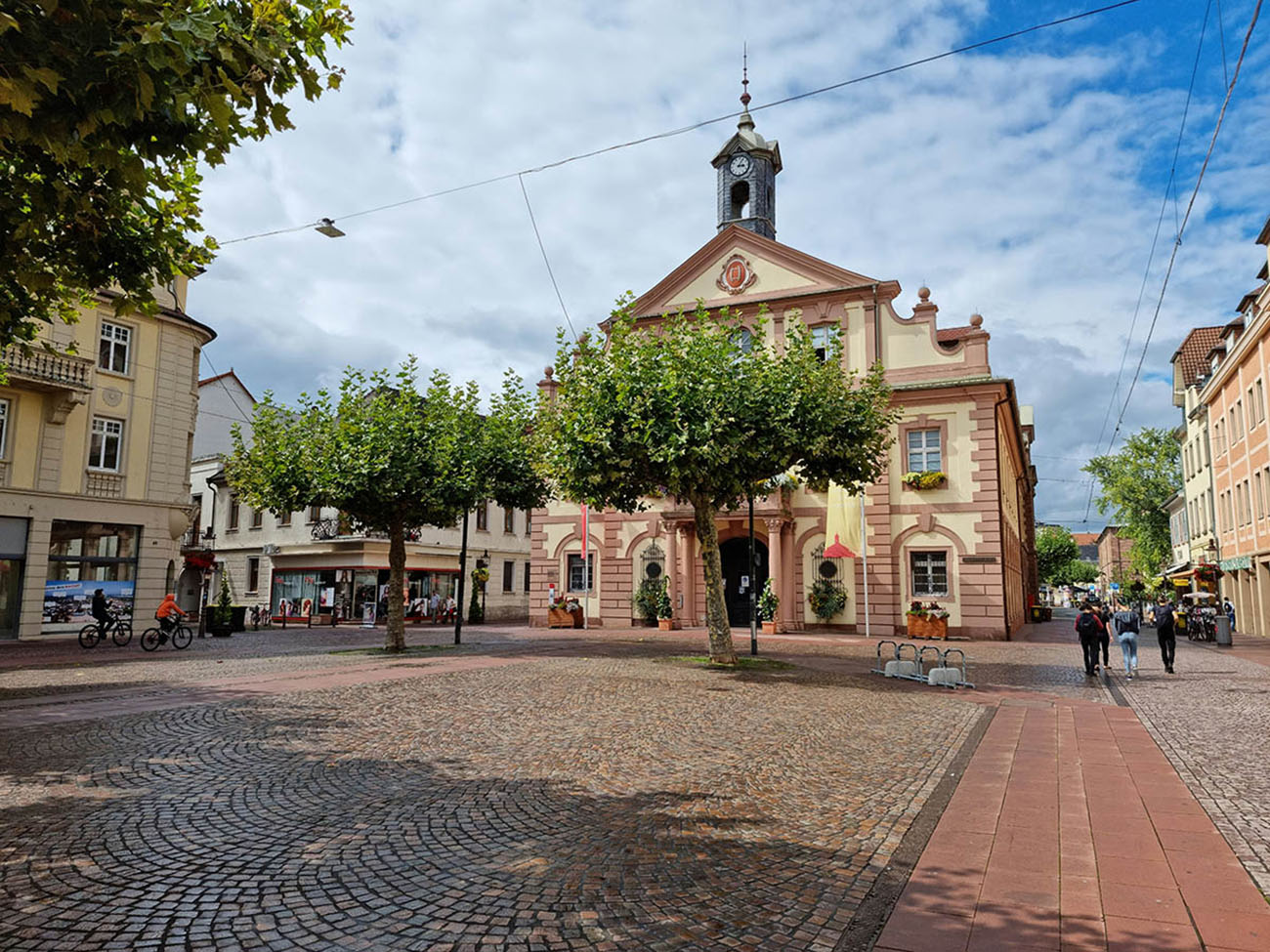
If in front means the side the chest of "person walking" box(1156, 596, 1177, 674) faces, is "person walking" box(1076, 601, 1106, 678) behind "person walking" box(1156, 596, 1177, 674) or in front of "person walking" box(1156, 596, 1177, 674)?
behind

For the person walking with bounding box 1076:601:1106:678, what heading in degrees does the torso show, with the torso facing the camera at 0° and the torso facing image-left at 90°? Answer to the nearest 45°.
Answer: approximately 180°

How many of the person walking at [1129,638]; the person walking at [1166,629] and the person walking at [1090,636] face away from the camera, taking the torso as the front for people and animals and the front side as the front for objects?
3

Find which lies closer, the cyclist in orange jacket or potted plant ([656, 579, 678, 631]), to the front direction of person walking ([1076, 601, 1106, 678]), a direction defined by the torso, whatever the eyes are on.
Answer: the potted plant

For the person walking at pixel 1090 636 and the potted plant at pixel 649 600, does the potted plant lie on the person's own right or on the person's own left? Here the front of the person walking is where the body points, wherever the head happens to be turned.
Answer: on the person's own left

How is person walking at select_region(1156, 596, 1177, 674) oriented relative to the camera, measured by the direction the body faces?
away from the camera

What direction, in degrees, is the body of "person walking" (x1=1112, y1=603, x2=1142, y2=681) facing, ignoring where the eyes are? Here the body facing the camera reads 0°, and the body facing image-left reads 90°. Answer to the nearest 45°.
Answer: approximately 180°

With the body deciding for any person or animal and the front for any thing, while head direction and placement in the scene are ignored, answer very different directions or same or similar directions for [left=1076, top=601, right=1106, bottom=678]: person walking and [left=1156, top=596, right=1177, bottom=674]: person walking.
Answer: same or similar directions

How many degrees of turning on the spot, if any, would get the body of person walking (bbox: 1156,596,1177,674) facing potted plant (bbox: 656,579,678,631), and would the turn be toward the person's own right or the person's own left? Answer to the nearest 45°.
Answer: approximately 90° to the person's own left

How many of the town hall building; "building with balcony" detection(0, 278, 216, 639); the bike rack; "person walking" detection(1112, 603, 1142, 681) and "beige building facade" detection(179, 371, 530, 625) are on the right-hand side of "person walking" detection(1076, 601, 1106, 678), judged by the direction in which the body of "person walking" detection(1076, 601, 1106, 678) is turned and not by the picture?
1

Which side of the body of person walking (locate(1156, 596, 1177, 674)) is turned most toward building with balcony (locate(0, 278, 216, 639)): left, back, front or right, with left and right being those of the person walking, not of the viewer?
left

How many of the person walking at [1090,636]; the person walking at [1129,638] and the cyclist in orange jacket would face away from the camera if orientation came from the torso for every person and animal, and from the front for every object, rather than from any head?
2
